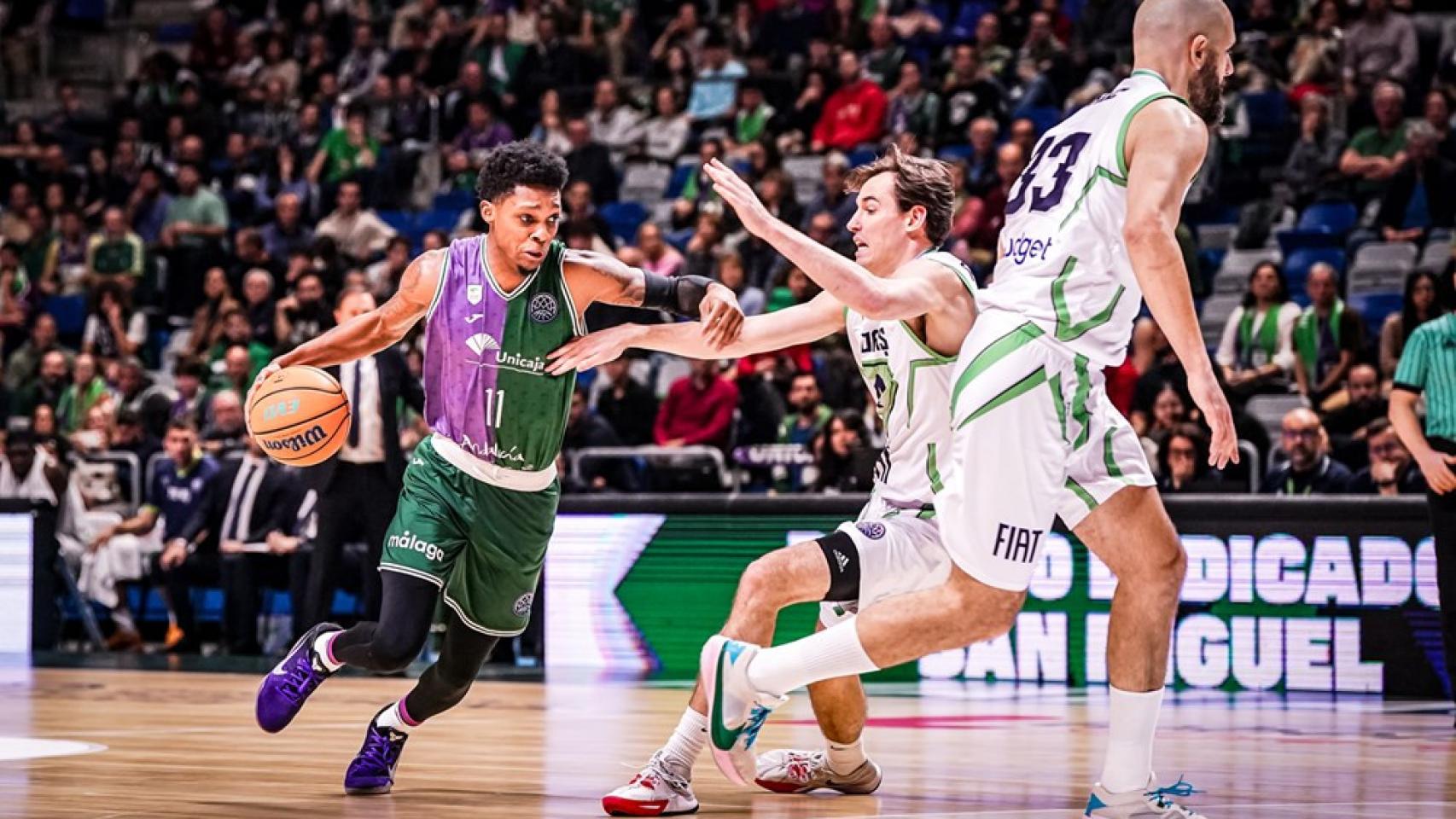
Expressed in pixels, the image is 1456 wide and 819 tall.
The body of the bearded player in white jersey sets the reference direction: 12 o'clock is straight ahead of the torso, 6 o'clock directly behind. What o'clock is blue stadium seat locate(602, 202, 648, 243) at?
The blue stadium seat is roughly at 10 o'clock from the bearded player in white jersey.

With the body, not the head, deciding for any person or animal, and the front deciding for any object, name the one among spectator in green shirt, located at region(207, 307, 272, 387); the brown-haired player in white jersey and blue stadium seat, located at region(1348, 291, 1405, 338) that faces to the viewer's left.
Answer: the brown-haired player in white jersey

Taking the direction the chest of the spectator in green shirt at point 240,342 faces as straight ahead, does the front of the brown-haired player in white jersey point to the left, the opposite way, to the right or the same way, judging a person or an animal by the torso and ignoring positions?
to the right

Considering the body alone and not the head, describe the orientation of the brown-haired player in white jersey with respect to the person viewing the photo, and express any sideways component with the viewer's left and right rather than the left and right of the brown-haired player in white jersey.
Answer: facing to the left of the viewer

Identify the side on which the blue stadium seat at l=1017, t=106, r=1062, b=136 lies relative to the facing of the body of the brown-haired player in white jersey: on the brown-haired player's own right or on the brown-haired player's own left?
on the brown-haired player's own right

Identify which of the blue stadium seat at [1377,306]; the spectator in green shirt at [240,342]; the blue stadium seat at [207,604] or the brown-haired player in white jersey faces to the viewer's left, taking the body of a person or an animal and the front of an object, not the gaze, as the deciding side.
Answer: the brown-haired player in white jersey

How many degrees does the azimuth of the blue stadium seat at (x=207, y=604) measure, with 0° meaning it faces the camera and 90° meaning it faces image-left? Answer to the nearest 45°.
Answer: approximately 0°

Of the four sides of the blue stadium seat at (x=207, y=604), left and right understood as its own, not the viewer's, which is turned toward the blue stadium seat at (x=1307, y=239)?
left

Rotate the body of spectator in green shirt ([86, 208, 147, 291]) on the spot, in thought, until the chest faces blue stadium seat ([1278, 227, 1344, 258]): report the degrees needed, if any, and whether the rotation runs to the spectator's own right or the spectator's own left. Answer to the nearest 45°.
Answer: approximately 45° to the spectator's own left

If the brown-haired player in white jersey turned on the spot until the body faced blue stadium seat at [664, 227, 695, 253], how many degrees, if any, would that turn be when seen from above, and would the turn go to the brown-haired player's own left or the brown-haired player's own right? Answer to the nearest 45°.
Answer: approximately 90° to the brown-haired player's own right
